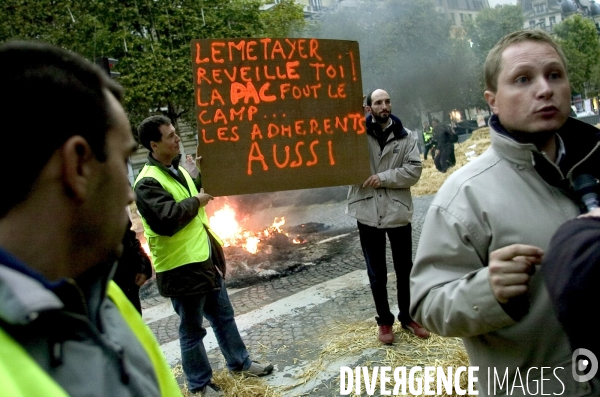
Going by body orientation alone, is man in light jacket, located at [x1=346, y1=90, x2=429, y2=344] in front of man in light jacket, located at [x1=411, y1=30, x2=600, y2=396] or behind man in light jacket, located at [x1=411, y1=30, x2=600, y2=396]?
behind

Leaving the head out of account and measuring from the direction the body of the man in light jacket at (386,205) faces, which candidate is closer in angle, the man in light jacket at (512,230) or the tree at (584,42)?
the man in light jacket

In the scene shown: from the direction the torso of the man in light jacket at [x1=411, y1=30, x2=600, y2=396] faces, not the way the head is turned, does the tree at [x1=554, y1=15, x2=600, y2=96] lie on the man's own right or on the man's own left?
on the man's own left

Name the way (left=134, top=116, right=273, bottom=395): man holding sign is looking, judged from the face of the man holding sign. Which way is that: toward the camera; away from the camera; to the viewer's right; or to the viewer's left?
to the viewer's right

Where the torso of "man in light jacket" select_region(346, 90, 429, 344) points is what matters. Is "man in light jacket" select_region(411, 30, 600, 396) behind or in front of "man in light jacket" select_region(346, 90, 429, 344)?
in front

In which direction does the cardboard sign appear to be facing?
toward the camera

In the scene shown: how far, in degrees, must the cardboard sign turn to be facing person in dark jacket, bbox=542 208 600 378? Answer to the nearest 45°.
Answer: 0° — it already faces them

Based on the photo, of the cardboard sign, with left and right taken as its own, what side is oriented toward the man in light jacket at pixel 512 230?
front

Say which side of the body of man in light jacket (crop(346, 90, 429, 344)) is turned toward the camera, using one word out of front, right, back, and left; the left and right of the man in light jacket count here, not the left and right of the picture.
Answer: front

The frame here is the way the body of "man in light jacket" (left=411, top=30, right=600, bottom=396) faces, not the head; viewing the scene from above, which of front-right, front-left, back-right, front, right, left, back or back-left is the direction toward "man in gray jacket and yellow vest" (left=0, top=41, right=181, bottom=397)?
right

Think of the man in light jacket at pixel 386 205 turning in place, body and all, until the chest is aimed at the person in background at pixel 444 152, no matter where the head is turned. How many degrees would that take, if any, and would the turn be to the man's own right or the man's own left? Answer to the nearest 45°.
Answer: approximately 180°

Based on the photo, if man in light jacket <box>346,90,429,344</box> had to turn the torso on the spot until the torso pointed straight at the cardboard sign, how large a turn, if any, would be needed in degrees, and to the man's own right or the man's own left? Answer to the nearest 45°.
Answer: approximately 45° to the man's own right

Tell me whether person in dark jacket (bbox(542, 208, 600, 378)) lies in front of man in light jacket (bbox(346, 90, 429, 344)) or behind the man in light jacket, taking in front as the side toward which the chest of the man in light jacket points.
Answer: in front

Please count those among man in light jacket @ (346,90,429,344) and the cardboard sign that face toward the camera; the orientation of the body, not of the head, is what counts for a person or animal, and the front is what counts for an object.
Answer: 2
